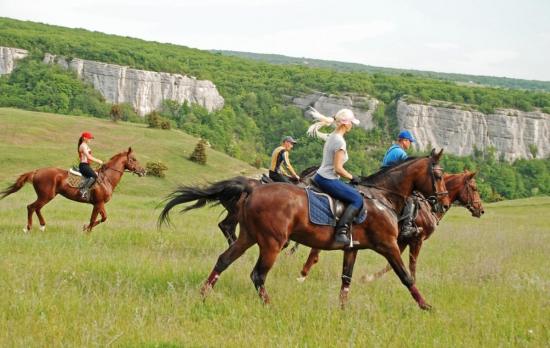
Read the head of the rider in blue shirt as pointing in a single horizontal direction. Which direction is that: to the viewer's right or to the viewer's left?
to the viewer's right

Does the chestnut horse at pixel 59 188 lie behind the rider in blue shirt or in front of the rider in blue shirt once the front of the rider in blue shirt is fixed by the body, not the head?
behind

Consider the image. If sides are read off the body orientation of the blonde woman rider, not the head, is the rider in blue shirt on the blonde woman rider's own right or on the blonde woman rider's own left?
on the blonde woman rider's own left

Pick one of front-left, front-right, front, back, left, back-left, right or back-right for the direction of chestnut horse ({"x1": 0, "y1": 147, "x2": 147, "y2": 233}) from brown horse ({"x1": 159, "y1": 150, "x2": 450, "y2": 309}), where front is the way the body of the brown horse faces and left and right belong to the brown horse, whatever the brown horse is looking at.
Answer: back-left

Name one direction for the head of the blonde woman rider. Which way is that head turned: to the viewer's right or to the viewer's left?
to the viewer's right

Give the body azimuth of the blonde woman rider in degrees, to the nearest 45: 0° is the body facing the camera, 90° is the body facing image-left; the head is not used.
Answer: approximately 270°

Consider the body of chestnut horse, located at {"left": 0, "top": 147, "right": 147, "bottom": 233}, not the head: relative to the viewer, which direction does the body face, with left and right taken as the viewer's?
facing to the right of the viewer

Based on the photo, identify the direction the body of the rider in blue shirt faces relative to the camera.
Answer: to the viewer's right

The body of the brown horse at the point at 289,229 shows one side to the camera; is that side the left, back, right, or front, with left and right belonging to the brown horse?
right
